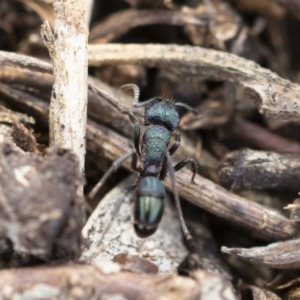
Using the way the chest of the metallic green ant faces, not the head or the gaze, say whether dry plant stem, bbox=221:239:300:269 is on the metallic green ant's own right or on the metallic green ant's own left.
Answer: on the metallic green ant's own right

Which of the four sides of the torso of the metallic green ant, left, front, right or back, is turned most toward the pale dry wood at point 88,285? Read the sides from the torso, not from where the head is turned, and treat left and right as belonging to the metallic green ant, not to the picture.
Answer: back

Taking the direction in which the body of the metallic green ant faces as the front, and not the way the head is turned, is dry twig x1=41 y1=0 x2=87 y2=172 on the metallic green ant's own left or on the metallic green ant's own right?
on the metallic green ant's own left

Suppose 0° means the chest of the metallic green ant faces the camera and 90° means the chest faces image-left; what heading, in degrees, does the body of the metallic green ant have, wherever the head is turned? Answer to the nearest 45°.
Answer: approximately 180°

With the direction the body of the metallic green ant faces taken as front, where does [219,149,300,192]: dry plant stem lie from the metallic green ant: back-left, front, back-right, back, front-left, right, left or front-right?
right
